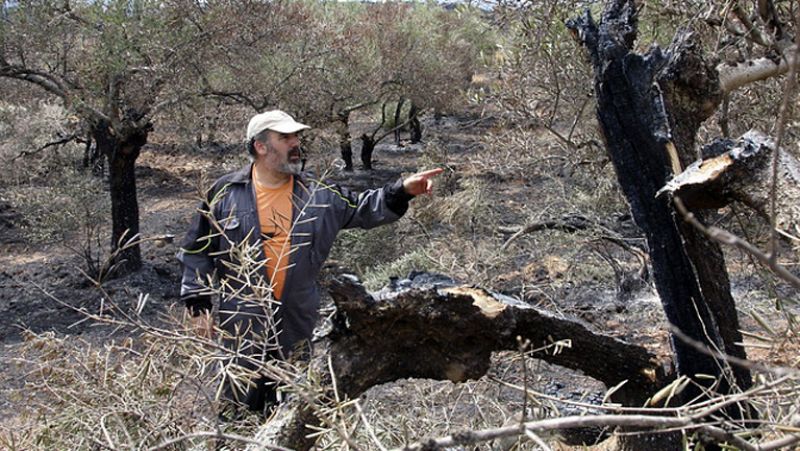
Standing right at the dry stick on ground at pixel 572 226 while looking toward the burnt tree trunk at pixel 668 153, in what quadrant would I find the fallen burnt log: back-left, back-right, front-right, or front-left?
front-right

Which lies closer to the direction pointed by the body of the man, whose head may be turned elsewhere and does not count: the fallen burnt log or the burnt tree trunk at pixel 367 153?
the fallen burnt log

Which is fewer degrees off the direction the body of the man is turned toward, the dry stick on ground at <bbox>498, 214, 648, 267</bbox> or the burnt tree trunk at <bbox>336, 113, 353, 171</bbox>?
the dry stick on ground

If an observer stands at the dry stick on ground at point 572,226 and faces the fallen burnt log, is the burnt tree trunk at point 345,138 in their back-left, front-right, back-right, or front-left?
back-right

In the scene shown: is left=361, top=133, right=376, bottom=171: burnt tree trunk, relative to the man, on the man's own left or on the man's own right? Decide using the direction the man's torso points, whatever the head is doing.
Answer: on the man's own left

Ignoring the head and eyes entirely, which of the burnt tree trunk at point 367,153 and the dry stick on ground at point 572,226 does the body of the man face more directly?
the dry stick on ground

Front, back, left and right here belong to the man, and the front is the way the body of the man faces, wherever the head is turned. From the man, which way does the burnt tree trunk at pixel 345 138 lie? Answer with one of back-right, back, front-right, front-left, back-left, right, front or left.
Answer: back-left

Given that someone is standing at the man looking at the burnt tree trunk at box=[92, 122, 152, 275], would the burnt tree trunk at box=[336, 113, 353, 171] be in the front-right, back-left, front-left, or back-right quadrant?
front-right

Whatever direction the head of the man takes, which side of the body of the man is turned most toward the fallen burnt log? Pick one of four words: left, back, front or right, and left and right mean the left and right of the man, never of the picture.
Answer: front

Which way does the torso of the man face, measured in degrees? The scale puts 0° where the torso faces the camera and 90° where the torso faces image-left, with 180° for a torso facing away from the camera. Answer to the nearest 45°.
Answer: approximately 315°

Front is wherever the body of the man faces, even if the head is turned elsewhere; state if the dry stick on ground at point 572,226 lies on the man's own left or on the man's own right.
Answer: on the man's own left
